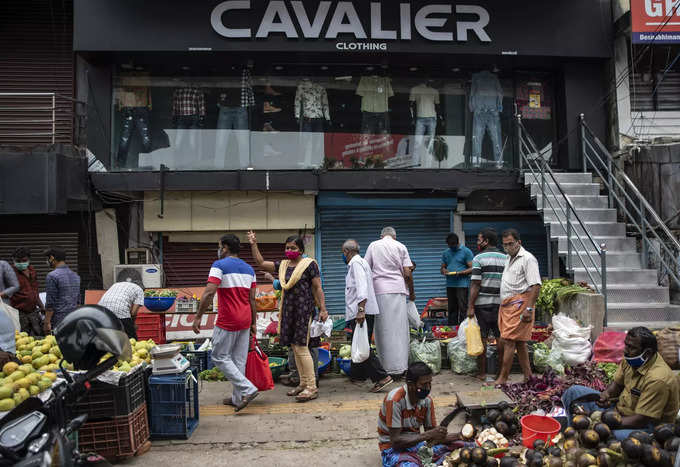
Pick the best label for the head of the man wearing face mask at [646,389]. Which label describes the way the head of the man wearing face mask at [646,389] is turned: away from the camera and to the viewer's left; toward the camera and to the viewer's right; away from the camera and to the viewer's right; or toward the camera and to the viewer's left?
toward the camera and to the viewer's left

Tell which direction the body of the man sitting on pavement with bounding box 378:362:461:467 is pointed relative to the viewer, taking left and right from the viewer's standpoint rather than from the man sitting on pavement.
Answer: facing the viewer and to the right of the viewer

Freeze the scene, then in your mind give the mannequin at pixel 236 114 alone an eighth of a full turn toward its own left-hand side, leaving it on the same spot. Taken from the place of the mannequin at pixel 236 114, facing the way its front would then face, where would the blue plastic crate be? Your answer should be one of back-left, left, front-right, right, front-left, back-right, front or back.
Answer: front-right

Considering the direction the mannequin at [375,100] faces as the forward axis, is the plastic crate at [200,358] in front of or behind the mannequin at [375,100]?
in front

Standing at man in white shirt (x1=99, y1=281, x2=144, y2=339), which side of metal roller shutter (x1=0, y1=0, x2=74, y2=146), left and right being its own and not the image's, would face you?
front

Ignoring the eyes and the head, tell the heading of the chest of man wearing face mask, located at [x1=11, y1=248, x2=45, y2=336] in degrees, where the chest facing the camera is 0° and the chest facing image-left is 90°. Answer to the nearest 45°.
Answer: approximately 0°

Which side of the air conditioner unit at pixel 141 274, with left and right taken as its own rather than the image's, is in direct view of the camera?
front

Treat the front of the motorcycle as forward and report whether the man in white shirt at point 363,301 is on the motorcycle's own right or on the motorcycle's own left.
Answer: on the motorcycle's own right

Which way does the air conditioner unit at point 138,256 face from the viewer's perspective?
toward the camera

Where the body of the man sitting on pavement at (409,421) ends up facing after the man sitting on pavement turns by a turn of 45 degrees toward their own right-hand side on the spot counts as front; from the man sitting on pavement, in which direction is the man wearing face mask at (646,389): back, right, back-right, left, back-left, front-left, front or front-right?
left

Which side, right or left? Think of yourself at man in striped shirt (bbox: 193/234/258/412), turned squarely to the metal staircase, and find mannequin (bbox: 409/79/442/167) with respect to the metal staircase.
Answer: left

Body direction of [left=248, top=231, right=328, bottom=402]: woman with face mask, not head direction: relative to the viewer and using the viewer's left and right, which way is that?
facing the viewer and to the left of the viewer
